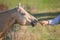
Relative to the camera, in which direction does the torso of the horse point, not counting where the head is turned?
to the viewer's right
